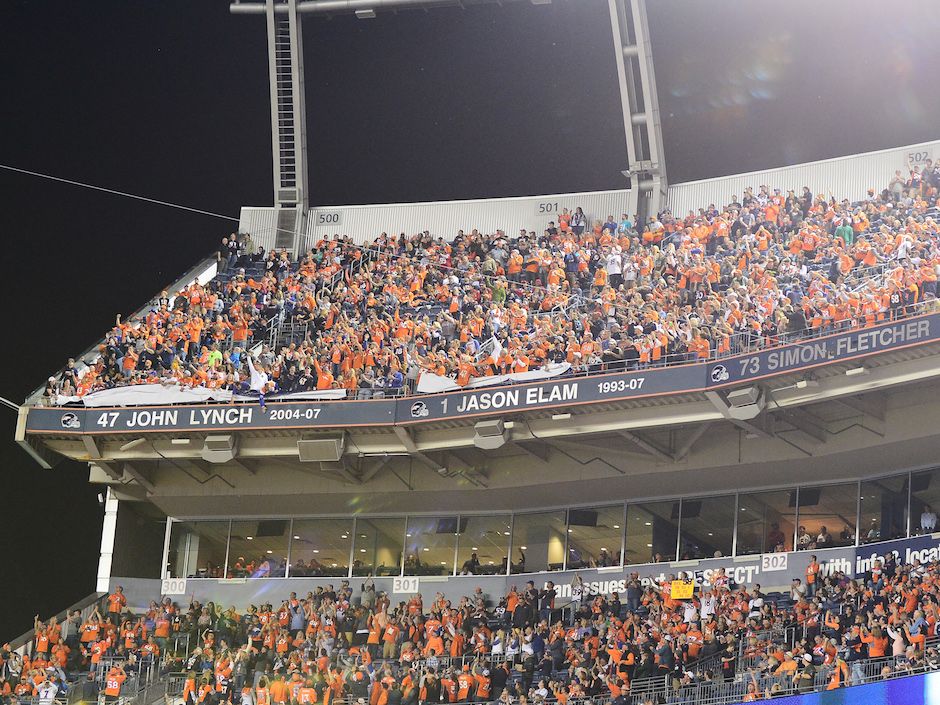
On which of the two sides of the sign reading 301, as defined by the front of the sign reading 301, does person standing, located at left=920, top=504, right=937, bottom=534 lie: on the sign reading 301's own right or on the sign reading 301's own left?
on the sign reading 301's own left

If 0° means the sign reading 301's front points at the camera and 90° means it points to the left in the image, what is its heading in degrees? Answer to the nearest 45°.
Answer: approximately 0°

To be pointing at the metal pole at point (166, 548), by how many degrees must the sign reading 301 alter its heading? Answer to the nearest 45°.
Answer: approximately 135° to its right

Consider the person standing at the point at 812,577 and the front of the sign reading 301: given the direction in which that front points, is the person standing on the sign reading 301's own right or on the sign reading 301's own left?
on the sign reading 301's own left
